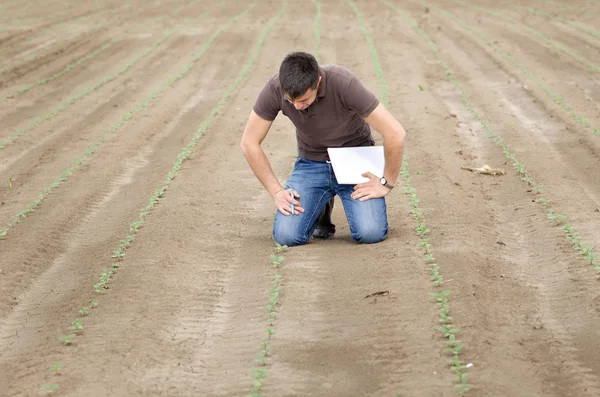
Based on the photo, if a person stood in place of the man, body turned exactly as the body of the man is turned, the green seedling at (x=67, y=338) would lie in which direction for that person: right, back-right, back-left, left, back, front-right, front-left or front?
front-right

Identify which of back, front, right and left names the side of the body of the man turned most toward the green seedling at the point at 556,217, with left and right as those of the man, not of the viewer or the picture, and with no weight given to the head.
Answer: left

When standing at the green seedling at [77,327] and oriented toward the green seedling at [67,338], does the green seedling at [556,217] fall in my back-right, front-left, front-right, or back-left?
back-left

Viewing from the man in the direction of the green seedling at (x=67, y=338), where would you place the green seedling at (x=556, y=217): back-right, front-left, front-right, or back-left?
back-left

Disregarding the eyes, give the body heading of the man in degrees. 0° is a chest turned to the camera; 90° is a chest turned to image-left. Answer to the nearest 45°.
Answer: approximately 0°

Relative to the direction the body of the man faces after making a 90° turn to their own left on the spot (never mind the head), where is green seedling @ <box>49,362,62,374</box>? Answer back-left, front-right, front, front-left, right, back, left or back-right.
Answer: back-right
